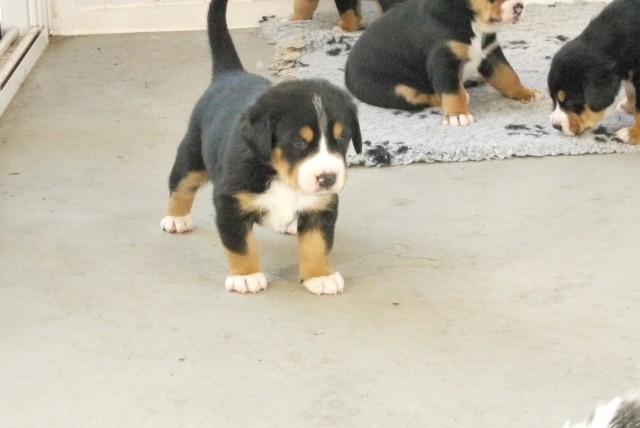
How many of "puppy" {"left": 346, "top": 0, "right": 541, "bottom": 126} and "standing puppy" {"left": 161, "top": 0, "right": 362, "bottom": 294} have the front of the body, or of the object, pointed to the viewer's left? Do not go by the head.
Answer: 0

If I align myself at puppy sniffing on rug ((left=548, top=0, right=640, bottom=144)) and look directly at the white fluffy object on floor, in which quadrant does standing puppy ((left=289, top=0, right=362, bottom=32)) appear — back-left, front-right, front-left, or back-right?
back-right

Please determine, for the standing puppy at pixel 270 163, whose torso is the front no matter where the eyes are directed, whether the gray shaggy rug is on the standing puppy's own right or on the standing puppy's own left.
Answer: on the standing puppy's own left

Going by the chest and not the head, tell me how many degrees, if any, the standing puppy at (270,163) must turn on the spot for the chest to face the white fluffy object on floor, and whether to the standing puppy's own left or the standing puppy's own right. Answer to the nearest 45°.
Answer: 0° — it already faces it

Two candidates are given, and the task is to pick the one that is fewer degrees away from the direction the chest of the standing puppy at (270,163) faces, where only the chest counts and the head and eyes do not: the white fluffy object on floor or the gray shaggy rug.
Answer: the white fluffy object on floor

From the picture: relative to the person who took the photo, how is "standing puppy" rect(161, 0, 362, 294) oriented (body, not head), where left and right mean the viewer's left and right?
facing the viewer and to the right of the viewer
